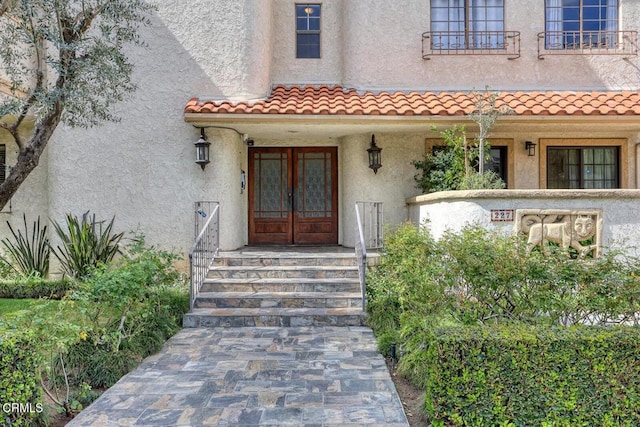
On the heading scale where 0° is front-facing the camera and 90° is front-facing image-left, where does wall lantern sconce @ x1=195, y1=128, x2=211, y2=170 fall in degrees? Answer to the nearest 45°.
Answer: approximately 0°

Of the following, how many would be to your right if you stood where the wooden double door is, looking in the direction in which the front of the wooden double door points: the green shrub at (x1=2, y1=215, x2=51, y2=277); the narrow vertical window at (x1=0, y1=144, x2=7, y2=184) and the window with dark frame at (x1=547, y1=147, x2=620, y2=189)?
2

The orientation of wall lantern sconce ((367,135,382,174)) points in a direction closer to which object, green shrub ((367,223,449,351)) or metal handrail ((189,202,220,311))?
the green shrub

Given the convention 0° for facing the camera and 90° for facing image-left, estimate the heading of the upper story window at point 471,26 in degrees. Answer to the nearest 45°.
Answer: approximately 0°

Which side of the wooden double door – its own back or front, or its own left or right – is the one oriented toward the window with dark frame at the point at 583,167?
left

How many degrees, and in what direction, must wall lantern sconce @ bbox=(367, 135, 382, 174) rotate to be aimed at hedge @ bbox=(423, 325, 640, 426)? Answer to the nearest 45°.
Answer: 0° — it already faces it

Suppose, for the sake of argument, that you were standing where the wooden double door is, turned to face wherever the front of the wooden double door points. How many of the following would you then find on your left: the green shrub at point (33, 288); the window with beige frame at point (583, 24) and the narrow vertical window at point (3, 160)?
1
